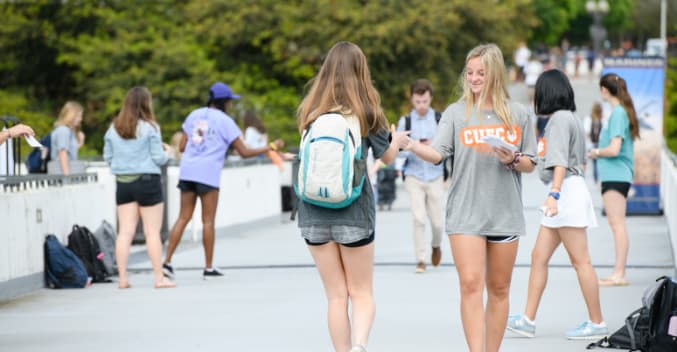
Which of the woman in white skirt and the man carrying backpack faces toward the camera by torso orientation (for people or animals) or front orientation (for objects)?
the man carrying backpack

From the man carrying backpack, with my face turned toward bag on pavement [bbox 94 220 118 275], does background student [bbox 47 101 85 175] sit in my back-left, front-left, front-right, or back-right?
front-right

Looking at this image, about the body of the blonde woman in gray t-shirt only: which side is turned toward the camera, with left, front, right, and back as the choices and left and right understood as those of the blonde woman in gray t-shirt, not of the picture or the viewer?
front

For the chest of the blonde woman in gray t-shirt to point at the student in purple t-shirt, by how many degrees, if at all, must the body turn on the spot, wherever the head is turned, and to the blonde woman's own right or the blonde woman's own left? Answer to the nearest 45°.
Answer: approximately 135° to the blonde woman's own right

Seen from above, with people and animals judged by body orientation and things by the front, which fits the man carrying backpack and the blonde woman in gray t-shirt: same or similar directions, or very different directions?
same or similar directions

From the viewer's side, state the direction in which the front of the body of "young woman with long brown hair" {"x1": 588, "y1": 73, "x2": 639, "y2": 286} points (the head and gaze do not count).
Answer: to the viewer's left

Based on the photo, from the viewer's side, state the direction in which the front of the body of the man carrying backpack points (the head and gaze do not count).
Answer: toward the camera

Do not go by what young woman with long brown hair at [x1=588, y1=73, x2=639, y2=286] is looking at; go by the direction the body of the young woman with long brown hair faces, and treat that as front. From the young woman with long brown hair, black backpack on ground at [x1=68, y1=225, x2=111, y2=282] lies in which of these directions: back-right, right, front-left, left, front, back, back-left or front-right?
front

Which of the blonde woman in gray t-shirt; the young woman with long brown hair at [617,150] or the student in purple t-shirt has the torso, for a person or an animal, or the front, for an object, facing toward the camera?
the blonde woman in gray t-shirt

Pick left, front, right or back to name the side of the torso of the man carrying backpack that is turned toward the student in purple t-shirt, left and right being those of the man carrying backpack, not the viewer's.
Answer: right

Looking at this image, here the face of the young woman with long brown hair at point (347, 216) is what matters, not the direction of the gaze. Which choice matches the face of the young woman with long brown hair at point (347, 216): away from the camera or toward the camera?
away from the camera

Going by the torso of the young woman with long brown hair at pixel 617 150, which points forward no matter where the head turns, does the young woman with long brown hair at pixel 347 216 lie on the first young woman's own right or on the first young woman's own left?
on the first young woman's own left
